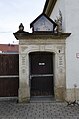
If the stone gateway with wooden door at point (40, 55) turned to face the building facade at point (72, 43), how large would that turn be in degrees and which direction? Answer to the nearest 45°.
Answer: approximately 90° to its left

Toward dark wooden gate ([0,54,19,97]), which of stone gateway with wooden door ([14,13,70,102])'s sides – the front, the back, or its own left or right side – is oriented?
right

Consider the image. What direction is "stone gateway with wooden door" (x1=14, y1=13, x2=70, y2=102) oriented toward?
toward the camera
